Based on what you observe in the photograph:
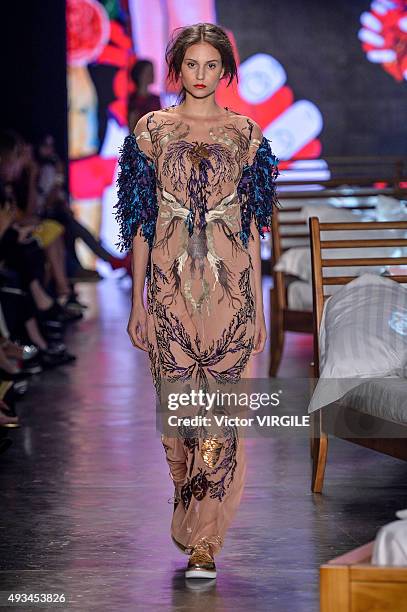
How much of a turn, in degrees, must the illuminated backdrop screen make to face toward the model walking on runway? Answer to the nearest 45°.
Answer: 0° — it already faces them

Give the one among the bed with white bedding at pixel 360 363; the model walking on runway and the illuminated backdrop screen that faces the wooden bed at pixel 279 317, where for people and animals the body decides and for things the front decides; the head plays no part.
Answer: the illuminated backdrop screen

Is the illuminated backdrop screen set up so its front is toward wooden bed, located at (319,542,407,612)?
yes

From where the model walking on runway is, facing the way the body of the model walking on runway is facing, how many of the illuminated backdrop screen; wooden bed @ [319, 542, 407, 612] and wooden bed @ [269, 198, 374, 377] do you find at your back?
2

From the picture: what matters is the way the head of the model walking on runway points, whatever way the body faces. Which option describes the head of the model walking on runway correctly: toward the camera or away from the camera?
toward the camera

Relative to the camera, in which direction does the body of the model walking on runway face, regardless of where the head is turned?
toward the camera

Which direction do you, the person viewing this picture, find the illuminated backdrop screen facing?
facing the viewer

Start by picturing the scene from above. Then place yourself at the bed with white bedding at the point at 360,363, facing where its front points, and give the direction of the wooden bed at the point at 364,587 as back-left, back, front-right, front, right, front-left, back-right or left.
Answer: front-right

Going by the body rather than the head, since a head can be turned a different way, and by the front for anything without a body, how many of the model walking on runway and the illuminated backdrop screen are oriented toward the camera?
2

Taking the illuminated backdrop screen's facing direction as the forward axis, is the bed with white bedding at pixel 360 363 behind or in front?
in front

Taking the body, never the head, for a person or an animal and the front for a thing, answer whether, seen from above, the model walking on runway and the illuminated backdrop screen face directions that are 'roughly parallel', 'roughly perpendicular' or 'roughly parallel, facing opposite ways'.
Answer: roughly parallel

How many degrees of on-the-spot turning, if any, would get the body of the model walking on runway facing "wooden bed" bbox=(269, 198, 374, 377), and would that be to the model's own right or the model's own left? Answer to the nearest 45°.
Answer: approximately 180°

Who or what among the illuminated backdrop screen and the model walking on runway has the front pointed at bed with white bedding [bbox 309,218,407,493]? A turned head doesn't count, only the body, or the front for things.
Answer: the illuminated backdrop screen
